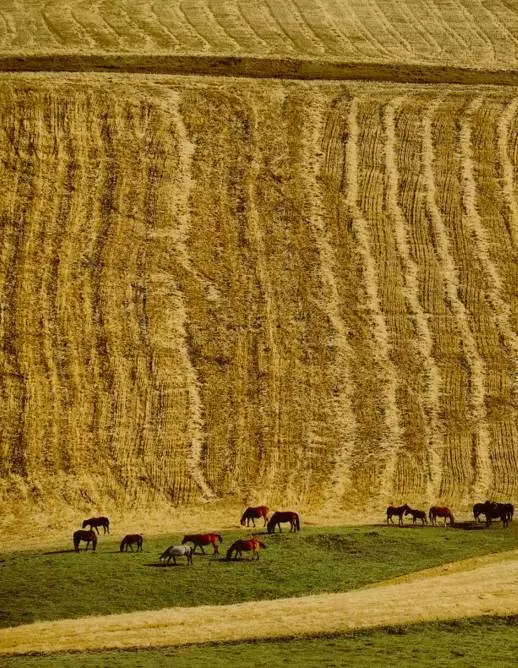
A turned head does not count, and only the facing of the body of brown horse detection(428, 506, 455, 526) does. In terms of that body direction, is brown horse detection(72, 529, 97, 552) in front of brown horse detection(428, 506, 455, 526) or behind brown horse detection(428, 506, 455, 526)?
behind

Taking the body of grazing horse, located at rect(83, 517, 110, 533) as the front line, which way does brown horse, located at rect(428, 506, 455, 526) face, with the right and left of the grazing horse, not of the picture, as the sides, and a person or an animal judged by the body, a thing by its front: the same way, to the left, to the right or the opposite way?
the opposite way

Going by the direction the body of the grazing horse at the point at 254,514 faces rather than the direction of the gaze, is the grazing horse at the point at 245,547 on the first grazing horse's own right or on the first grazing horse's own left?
on the first grazing horse's own left

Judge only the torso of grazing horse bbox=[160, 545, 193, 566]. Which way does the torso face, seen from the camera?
to the viewer's left

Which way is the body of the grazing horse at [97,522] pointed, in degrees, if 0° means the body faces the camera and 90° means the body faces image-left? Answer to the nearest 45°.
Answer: approximately 90°

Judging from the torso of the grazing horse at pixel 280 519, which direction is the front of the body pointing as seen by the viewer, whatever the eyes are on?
to the viewer's left

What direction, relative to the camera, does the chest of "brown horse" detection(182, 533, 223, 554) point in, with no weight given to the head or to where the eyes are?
to the viewer's left

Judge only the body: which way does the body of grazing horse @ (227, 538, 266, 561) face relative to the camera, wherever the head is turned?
to the viewer's left

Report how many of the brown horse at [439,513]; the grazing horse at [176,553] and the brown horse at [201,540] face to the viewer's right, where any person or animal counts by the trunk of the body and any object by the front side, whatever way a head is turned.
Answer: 1

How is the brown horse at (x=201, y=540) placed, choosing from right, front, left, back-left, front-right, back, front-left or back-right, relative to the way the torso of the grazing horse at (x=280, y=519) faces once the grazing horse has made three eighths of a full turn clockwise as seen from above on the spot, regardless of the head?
back

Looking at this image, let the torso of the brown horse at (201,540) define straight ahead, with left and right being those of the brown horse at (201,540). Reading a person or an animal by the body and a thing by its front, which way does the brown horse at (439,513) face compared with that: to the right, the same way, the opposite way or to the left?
the opposite way
